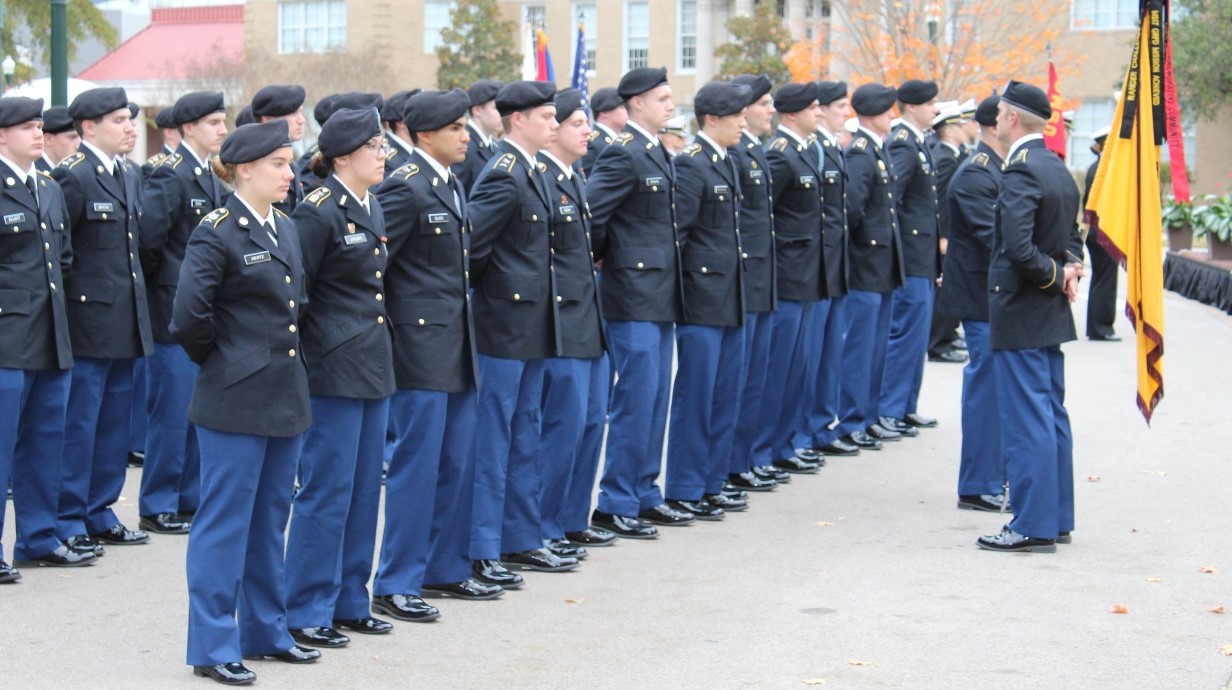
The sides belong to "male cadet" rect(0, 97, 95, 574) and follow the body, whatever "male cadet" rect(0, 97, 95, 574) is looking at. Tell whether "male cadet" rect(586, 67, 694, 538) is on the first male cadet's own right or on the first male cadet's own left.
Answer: on the first male cadet's own left

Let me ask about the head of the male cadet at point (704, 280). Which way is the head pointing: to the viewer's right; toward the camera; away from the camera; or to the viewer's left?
to the viewer's right

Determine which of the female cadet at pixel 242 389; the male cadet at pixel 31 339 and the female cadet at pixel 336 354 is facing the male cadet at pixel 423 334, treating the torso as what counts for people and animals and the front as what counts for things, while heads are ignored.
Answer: the male cadet at pixel 31 339

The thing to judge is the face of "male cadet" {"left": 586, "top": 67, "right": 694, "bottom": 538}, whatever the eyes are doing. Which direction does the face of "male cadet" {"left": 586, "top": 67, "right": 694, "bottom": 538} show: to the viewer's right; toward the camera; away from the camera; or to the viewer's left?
to the viewer's right

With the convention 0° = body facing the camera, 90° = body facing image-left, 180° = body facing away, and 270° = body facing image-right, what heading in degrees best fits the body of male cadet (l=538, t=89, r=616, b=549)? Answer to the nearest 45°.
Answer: approximately 315°

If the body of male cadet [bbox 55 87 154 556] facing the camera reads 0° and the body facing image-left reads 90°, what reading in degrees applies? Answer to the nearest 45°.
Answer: approximately 315°

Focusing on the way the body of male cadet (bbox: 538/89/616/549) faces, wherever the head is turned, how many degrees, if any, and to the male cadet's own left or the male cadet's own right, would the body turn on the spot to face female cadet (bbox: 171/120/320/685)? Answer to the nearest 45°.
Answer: approximately 90° to the male cadet's own right

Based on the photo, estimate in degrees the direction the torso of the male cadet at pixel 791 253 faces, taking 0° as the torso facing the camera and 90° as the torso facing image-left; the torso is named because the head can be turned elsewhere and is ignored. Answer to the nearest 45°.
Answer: approximately 315°

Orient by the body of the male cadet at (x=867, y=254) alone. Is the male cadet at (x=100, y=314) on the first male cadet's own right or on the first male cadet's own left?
on the first male cadet's own right
